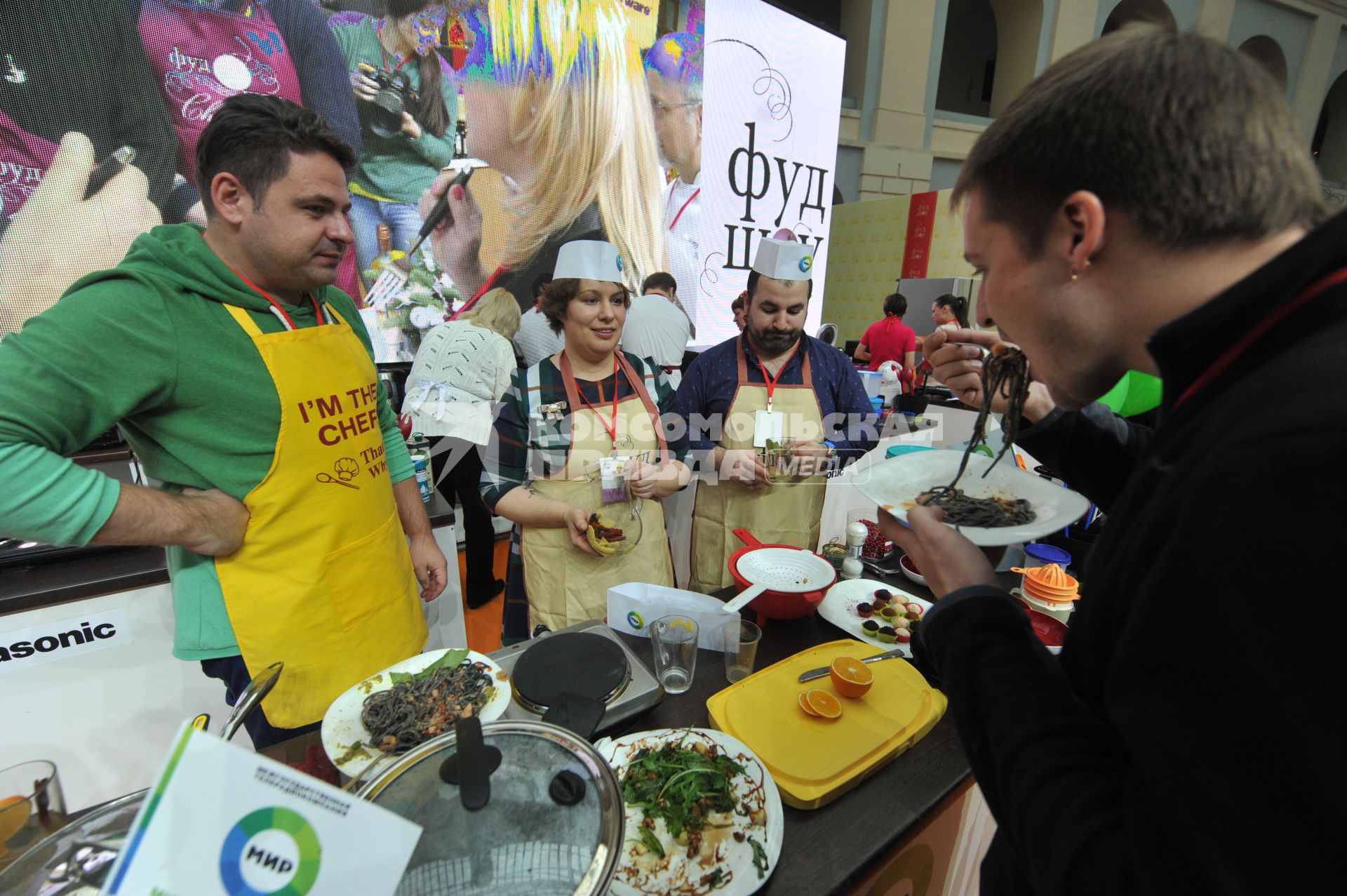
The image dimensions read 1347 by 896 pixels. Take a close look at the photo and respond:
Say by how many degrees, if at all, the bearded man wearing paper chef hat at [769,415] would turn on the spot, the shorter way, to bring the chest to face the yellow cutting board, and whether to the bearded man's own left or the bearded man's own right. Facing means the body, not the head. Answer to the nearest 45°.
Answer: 0° — they already face it

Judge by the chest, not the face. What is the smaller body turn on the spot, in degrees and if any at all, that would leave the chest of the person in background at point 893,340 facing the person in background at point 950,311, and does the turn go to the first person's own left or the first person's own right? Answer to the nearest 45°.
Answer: approximately 45° to the first person's own right

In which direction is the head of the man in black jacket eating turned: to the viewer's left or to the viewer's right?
to the viewer's left

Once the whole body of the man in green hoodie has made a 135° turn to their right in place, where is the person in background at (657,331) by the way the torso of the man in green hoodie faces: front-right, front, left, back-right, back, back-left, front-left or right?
back-right

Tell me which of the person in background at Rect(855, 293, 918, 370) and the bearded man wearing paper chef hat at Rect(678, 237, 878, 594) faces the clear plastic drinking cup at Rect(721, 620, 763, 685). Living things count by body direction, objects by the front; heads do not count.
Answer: the bearded man wearing paper chef hat at Rect(678, 237, 878, 594)

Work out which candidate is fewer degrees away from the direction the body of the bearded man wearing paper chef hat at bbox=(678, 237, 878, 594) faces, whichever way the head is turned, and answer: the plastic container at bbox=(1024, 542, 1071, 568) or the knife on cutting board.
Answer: the knife on cutting board

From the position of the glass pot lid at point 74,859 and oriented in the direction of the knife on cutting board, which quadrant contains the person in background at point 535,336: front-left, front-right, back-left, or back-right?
front-left

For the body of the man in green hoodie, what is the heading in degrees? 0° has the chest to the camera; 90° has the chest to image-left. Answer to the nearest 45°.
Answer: approximately 315°

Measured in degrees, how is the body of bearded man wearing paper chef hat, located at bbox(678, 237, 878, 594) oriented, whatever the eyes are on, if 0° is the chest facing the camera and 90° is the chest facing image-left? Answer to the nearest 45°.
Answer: approximately 0°

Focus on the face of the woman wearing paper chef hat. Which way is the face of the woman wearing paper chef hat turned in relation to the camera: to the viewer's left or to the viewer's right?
to the viewer's right

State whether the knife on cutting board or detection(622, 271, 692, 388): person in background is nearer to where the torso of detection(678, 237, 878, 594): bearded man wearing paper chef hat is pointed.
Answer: the knife on cutting board

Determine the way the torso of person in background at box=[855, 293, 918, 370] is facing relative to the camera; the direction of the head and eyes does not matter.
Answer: away from the camera

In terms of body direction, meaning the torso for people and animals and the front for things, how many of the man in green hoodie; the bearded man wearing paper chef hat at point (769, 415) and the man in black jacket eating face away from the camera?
0

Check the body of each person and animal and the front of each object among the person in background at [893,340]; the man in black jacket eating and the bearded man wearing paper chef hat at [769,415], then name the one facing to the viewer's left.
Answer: the man in black jacket eating

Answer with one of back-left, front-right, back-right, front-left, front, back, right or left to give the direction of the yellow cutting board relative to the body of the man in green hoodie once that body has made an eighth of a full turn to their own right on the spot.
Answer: front-left

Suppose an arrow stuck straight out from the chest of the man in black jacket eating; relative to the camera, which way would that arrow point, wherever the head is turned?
to the viewer's left
